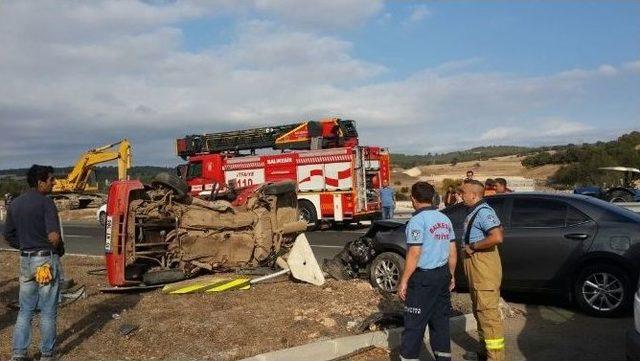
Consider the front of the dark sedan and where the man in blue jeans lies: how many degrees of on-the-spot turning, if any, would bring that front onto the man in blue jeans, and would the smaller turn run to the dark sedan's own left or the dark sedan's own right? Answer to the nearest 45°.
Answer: approximately 45° to the dark sedan's own left

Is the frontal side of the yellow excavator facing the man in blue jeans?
no

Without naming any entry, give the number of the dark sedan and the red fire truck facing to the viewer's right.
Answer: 0

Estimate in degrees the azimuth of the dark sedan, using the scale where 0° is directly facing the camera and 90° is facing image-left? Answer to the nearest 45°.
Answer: approximately 90°

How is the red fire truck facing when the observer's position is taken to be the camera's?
facing away from the viewer and to the left of the viewer

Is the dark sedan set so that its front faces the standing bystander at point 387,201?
no

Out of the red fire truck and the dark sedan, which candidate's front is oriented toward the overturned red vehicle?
the dark sedan

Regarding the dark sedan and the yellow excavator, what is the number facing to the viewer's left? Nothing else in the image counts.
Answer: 1

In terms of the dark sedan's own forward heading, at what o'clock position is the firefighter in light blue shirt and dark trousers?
The firefighter in light blue shirt and dark trousers is roughly at 10 o'clock from the dark sedan.

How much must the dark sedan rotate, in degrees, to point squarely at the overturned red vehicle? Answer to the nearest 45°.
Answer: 0° — it already faces it

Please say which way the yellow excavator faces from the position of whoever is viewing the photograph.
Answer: facing to the right of the viewer

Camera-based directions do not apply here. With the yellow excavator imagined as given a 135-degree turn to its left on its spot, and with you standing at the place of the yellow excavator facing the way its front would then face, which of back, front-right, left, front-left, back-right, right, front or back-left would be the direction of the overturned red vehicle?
back-left
